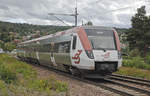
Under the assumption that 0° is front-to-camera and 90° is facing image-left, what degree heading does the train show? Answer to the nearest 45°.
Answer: approximately 315°

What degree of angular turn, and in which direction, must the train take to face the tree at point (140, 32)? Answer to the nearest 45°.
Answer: approximately 135° to its left

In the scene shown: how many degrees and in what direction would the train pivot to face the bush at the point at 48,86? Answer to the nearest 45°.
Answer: approximately 90° to its right

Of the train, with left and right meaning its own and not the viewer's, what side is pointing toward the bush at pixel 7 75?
right

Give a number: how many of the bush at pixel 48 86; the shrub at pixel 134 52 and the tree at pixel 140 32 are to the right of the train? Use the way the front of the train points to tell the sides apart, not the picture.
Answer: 1
